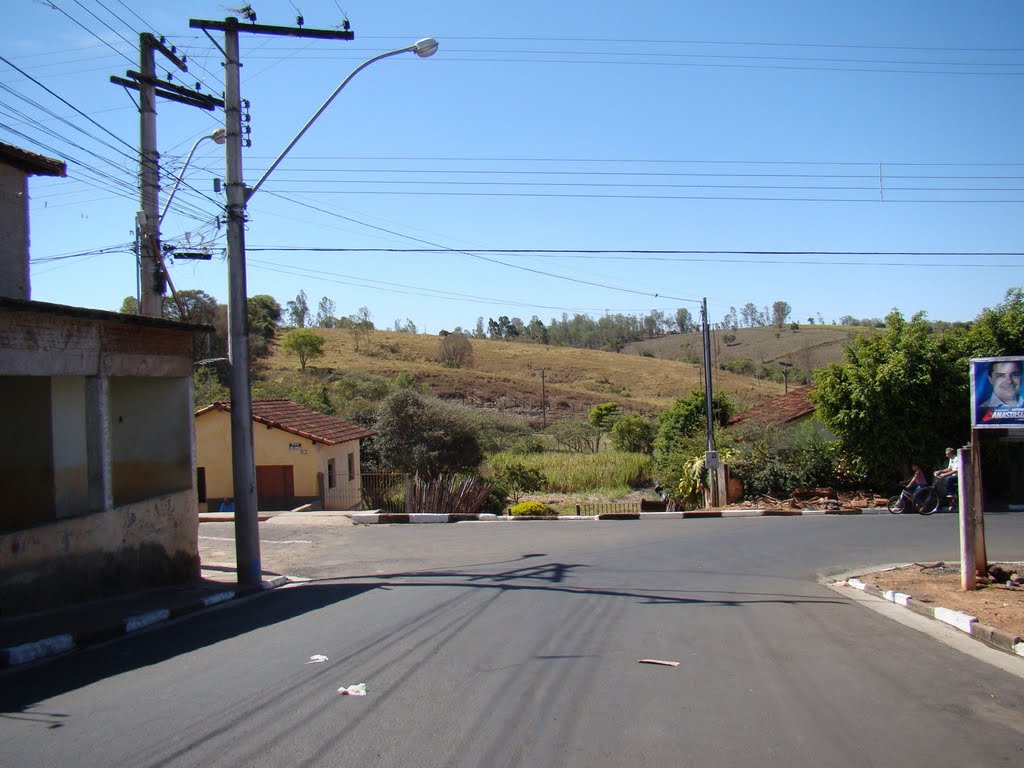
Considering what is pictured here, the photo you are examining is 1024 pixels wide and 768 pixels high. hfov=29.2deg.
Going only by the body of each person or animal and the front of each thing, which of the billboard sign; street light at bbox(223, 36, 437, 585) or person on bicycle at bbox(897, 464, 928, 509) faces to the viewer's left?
the person on bicycle

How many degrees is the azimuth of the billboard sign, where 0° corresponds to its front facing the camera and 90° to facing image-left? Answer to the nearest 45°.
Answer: approximately 0°

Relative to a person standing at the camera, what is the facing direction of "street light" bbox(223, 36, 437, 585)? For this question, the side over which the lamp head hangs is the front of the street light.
facing to the right of the viewer

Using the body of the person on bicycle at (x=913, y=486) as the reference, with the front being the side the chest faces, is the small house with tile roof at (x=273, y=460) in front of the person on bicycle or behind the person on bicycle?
in front

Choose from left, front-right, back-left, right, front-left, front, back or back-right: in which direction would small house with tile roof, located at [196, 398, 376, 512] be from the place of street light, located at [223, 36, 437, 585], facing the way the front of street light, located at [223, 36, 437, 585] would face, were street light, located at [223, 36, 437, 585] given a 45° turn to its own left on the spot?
front-left

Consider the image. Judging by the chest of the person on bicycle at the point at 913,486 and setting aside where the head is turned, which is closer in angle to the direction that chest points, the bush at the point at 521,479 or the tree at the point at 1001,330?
the bush

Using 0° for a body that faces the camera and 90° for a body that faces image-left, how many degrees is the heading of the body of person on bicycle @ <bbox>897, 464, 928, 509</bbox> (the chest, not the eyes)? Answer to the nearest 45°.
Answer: approximately 90°
